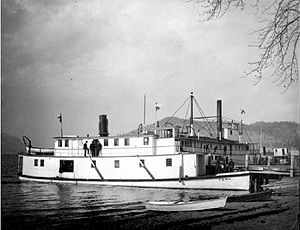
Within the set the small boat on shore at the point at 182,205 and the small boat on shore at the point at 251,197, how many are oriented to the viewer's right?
2

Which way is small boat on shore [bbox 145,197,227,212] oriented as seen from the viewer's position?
to the viewer's right

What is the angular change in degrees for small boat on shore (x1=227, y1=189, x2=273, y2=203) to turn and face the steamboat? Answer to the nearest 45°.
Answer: approximately 135° to its left

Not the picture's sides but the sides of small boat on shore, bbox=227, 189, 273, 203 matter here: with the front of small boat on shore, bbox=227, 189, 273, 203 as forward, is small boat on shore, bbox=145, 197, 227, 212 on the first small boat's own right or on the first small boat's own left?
on the first small boat's own right

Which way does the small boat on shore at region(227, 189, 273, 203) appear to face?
to the viewer's right
